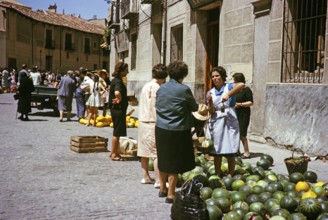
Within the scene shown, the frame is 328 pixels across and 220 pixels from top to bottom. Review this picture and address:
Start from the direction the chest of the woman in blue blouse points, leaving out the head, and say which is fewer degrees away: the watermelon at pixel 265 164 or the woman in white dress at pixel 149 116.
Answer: the watermelon

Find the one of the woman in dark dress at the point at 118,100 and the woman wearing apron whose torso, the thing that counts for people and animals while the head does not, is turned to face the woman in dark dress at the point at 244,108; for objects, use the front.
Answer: the woman in dark dress at the point at 118,100

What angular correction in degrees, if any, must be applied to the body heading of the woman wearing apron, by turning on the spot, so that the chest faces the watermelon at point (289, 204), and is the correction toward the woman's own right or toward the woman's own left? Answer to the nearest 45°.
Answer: approximately 90° to the woman's own left

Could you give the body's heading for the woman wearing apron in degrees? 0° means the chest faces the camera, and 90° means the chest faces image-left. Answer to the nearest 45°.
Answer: approximately 45°

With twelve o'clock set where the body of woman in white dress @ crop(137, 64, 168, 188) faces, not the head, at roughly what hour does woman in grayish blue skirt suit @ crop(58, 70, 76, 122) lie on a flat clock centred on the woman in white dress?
The woman in grayish blue skirt suit is roughly at 10 o'clock from the woman in white dress.

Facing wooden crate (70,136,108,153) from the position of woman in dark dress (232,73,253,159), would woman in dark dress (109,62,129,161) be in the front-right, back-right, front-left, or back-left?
front-left

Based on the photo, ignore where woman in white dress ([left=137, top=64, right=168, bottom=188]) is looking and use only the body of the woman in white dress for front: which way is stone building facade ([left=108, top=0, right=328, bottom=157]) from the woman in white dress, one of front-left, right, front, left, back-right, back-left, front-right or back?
front

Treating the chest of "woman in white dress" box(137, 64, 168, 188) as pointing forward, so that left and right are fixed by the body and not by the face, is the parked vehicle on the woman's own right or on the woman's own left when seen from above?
on the woman's own left

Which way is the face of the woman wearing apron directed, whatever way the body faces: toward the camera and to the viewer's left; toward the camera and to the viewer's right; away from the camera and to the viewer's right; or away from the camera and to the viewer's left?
toward the camera and to the viewer's left

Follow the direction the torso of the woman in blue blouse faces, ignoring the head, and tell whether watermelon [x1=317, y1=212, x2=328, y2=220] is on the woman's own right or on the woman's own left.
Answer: on the woman's own right

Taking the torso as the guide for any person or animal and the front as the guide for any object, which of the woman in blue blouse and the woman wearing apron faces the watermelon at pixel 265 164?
the woman in blue blouse

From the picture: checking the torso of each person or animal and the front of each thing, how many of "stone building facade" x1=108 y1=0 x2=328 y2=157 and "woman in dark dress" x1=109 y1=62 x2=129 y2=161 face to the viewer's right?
1

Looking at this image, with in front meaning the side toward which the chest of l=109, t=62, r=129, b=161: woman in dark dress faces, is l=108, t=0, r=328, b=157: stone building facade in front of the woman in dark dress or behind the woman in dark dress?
in front
